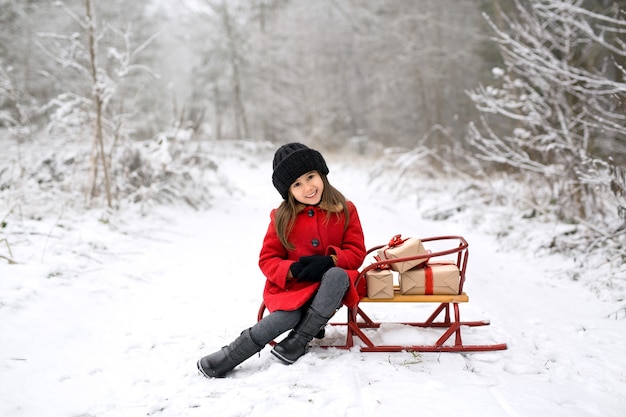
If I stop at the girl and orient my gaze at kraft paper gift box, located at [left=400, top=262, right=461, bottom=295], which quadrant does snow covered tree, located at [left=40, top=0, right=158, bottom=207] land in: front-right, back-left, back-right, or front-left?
back-left

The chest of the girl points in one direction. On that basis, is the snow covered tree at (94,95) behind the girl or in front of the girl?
behind

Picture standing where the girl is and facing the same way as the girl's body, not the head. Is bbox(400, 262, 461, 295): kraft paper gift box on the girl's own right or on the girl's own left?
on the girl's own left

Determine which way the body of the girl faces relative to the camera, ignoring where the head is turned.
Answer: toward the camera

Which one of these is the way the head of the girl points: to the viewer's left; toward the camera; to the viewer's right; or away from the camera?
toward the camera
